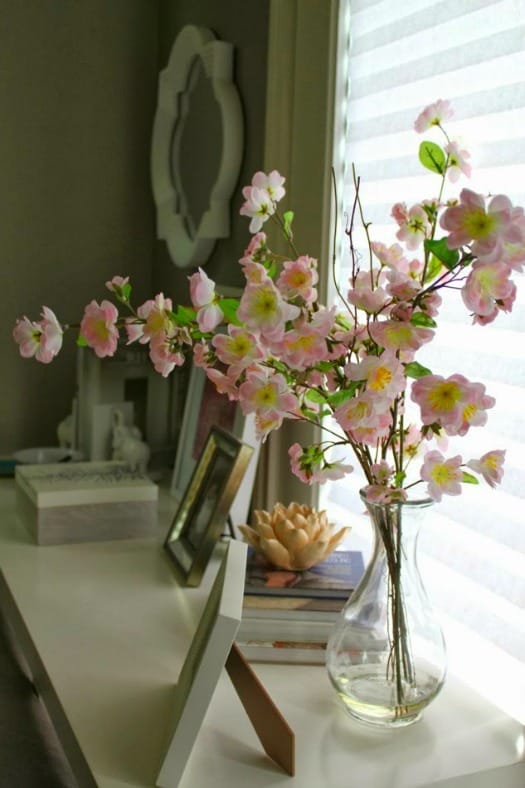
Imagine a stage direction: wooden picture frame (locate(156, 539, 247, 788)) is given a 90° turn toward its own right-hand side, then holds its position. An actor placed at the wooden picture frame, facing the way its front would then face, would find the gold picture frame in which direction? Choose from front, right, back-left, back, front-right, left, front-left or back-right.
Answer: front

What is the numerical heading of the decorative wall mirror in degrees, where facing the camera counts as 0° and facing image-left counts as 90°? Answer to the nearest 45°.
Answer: approximately 45°

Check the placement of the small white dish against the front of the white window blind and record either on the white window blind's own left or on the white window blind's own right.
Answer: on the white window blind's own right

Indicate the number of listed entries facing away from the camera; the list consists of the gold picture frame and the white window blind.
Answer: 0

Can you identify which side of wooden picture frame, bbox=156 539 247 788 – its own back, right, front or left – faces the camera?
left

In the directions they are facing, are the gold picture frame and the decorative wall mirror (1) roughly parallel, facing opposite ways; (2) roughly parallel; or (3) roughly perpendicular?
roughly parallel

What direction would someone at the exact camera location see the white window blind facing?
facing the viewer and to the left of the viewer

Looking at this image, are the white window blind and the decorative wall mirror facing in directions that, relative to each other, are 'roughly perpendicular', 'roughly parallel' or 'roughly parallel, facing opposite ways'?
roughly parallel
